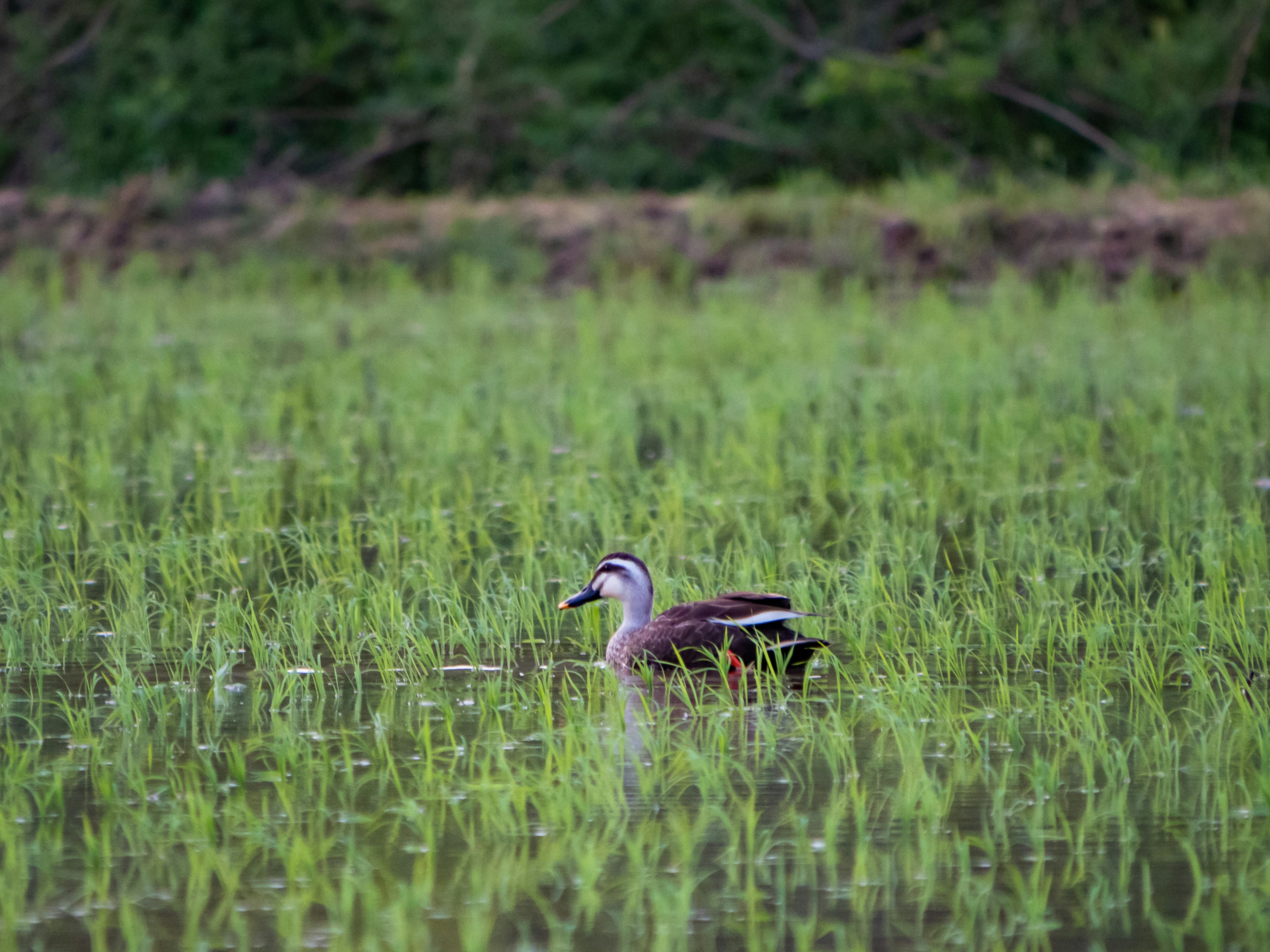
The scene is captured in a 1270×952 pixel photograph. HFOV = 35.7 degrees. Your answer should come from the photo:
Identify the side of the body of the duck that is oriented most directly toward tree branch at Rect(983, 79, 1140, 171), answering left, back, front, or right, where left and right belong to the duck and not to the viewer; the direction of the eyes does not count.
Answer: right

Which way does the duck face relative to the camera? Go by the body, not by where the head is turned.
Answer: to the viewer's left

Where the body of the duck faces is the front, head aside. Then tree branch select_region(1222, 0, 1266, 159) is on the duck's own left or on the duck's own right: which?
on the duck's own right

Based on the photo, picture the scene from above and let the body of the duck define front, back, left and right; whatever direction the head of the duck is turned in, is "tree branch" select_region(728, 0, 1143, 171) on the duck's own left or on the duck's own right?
on the duck's own right

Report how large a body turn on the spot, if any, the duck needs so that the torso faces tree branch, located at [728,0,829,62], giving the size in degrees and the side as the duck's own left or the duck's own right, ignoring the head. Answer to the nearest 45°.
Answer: approximately 90° to the duck's own right

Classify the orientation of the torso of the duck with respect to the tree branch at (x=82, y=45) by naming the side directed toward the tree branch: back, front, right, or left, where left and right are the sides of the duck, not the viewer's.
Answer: right
